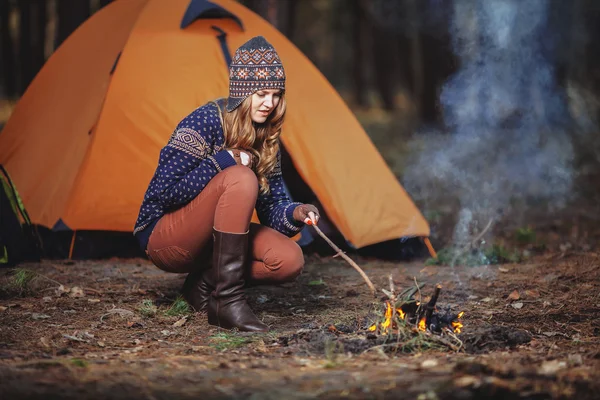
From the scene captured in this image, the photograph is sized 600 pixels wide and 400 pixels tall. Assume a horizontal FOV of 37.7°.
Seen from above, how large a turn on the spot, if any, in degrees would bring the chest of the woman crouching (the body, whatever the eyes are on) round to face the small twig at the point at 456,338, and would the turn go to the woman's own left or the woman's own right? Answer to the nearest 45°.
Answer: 0° — they already face it

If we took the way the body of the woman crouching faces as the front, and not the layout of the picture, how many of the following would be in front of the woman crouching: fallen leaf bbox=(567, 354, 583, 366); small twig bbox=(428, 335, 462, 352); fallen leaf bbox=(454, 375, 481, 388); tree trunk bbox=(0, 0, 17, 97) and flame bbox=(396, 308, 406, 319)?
4

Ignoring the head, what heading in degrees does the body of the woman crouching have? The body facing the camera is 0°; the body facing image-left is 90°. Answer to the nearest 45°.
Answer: approximately 315°

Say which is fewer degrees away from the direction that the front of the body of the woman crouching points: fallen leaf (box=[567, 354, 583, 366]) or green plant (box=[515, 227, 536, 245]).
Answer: the fallen leaf

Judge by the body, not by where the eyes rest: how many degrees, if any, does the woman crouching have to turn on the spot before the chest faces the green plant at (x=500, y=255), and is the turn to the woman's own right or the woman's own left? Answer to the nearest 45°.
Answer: approximately 90° to the woman's own left

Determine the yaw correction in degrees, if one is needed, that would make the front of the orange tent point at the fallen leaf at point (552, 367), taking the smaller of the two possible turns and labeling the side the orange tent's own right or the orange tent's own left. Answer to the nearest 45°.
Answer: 0° — it already faces it

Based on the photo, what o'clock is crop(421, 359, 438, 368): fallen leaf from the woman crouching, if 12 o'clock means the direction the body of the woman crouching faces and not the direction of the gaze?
The fallen leaf is roughly at 12 o'clock from the woman crouching.

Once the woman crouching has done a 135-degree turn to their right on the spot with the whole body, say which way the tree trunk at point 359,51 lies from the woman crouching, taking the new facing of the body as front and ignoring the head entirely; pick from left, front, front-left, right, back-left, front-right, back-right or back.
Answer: right

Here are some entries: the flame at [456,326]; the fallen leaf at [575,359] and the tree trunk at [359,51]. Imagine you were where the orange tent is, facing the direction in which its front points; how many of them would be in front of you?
2

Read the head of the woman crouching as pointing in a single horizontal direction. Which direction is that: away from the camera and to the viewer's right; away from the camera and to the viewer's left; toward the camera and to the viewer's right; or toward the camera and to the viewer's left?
toward the camera and to the viewer's right
